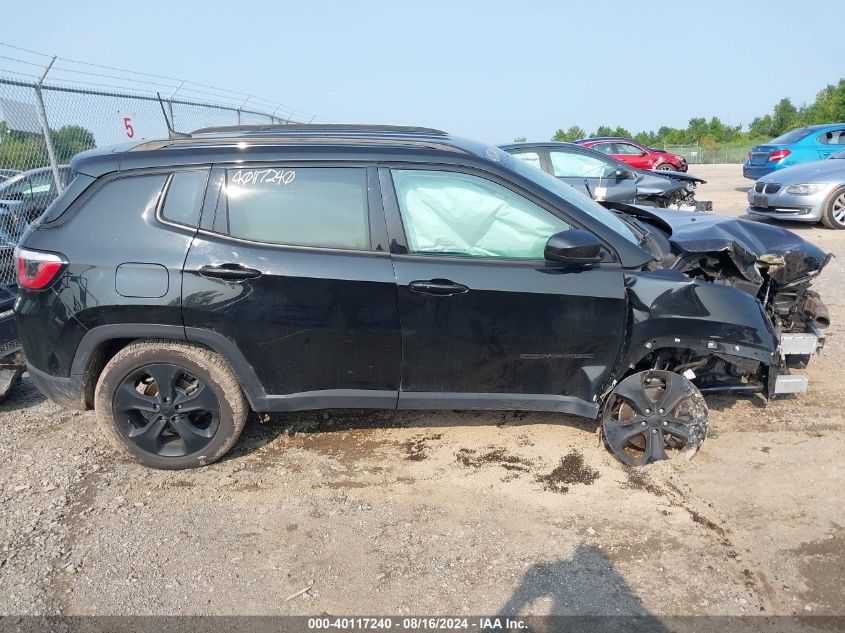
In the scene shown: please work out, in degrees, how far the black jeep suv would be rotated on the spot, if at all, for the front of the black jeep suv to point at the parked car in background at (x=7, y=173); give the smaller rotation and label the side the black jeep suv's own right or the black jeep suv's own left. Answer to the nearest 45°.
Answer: approximately 135° to the black jeep suv's own left

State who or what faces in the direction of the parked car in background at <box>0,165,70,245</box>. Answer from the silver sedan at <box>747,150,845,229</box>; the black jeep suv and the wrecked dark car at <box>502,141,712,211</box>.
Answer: the silver sedan

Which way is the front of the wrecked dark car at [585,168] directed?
to the viewer's right

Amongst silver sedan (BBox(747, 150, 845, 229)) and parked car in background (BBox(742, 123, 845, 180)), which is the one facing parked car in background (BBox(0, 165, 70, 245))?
the silver sedan

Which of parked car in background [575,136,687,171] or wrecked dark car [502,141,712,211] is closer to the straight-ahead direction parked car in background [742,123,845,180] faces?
the parked car in background

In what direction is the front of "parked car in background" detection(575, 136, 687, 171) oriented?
to the viewer's right

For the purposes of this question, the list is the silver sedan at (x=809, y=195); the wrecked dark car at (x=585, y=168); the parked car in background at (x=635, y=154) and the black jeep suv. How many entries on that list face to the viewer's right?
3

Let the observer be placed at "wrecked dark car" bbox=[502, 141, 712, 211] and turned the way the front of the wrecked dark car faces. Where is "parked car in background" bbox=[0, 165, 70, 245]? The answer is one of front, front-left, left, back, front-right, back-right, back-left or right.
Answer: back-right

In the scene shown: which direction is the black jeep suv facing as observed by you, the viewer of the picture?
facing to the right of the viewer

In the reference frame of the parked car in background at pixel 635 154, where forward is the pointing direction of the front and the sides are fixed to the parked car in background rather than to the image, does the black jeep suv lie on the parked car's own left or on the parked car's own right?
on the parked car's own right

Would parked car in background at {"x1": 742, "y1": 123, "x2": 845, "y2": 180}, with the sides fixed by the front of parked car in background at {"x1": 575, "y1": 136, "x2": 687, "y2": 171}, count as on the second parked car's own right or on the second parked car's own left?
on the second parked car's own right

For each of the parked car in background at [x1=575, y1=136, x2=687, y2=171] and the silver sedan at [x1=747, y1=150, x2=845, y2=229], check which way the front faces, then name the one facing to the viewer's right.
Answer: the parked car in background

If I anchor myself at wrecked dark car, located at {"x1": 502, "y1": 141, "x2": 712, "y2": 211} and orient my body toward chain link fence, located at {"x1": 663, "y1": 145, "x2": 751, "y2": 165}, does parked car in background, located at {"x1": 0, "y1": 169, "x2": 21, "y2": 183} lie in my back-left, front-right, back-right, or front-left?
back-left

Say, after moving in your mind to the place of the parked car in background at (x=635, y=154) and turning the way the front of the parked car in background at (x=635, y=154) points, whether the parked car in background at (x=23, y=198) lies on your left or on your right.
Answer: on your right

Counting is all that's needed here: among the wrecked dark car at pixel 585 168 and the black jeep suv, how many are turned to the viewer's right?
2

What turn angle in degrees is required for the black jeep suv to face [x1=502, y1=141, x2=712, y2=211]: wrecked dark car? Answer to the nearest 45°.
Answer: approximately 45° to its left
